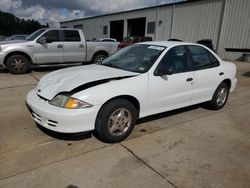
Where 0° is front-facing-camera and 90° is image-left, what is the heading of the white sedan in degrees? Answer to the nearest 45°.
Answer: approximately 45°

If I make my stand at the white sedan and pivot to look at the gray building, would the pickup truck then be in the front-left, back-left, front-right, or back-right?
front-left

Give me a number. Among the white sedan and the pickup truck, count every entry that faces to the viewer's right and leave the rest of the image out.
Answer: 0

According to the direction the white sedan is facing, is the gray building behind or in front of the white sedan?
behind

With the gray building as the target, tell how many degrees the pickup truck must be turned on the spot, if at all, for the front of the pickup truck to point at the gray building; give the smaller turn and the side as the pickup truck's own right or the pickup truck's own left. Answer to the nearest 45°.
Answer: approximately 135° to the pickup truck's own right

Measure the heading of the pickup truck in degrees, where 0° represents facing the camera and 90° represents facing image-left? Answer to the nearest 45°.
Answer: approximately 90°

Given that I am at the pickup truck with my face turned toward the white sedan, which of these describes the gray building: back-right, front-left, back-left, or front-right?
back-left

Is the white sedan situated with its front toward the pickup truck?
no

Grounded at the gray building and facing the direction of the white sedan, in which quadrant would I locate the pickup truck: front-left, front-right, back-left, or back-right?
front-right

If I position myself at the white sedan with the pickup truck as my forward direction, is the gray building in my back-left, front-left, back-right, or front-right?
front-right

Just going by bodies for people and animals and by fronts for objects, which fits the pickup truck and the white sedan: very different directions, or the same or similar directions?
same or similar directions

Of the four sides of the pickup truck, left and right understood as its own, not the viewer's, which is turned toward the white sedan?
left
